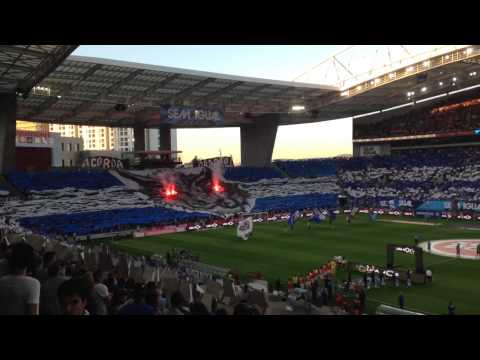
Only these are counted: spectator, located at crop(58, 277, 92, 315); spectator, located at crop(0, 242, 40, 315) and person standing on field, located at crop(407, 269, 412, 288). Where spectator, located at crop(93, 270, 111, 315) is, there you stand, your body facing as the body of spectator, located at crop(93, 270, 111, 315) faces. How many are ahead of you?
1

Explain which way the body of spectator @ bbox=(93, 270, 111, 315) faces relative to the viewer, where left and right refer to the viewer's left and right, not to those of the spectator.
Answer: facing away from the viewer and to the right of the viewer

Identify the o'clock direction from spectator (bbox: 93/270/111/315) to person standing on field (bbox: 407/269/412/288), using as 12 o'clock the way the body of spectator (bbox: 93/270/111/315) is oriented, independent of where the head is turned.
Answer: person standing on field (bbox: 407/269/412/288) is roughly at 12 o'clock from spectator (bbox: 93/270/111/315).

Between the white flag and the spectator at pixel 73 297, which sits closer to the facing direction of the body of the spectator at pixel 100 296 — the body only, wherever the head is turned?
the white flag

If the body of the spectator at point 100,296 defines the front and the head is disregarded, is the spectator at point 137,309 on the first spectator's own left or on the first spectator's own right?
on the first spectator's own right

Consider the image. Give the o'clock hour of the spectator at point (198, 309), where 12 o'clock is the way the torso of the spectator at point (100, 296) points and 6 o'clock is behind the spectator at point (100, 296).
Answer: the spectator at point (198, 309) is roughly at 3 o'clock from the spectator at point (100, 296).

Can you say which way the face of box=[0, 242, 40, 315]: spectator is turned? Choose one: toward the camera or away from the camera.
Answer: away from the camera
